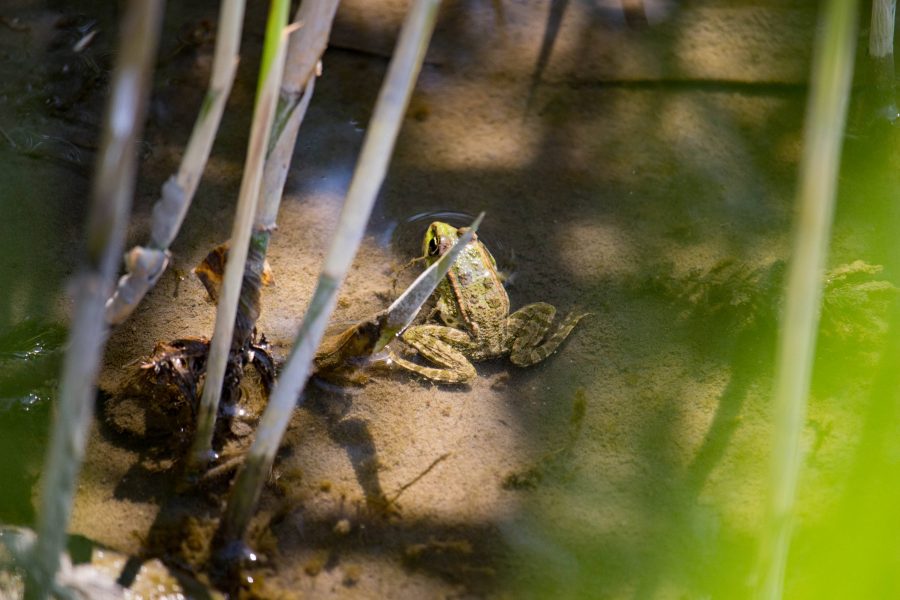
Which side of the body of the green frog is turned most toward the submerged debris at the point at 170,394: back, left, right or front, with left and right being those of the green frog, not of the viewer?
left

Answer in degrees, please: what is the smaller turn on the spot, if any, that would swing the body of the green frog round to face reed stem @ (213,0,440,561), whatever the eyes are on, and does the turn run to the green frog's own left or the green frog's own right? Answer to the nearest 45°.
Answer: approximately 135° to the green frog's own left

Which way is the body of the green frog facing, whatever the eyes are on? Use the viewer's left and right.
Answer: facing away from the viewer and to the left of the viewer

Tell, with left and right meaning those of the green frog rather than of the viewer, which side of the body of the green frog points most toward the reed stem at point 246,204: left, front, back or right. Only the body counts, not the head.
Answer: left

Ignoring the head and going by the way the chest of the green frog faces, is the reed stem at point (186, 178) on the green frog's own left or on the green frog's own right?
on the green frog's own left
